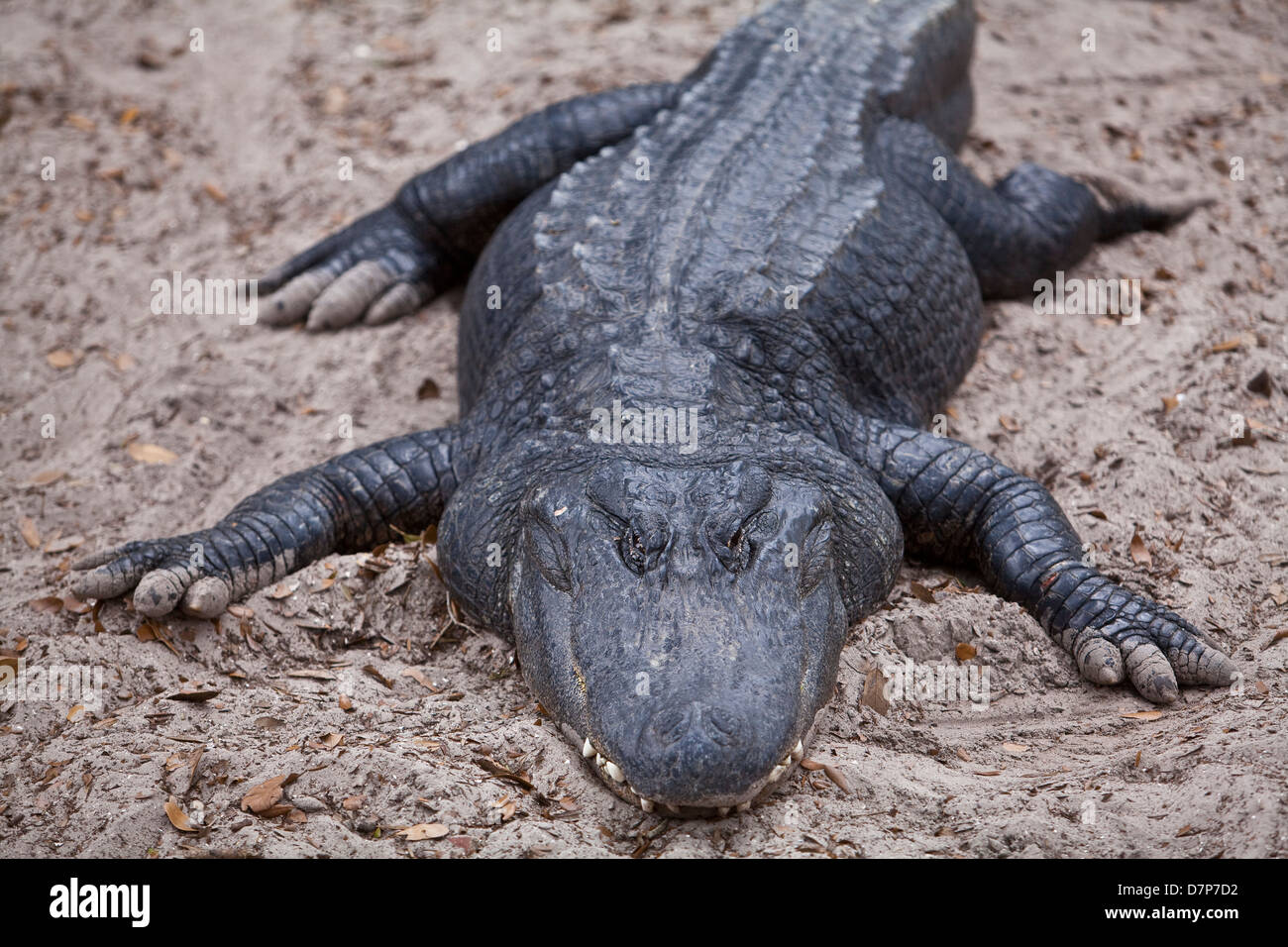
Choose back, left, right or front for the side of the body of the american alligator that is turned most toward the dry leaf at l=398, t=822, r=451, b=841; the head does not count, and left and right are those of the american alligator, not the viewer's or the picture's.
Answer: front

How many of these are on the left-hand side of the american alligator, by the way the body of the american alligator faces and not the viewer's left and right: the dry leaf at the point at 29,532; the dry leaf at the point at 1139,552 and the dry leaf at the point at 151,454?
1

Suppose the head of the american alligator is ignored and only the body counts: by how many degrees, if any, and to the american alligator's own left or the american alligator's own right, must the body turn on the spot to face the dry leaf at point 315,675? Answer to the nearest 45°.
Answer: approximately 45° to the american alligator's own right

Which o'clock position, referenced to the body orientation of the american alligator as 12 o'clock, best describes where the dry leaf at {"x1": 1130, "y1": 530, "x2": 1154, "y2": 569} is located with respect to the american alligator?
The dry leaf is roughly at 9 o'clock from the american alligator.

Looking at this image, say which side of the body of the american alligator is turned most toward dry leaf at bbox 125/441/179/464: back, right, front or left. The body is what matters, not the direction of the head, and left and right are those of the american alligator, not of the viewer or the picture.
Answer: right

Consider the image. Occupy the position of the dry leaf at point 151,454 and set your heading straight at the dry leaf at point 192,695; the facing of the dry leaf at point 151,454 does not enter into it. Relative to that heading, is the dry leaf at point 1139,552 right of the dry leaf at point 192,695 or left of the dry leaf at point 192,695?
left

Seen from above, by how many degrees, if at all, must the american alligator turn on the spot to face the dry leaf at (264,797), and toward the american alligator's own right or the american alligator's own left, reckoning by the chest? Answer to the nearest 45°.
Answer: approximately 45° to the american alligator's own right

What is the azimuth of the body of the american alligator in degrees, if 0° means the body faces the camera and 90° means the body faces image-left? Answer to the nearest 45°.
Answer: approximately 0°

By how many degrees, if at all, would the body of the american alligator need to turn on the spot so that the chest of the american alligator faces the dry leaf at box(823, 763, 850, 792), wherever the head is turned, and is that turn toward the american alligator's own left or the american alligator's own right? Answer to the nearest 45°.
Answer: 0° — it already faces it

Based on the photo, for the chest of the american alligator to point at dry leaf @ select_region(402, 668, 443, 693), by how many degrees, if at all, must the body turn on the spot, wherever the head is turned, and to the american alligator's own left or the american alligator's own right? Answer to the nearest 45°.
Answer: approximately 45° to the american alligator's own right

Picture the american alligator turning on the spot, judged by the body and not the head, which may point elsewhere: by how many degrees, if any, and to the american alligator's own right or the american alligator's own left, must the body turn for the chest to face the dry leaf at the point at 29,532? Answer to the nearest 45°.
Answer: approximately 90° to the american alligator's own right
